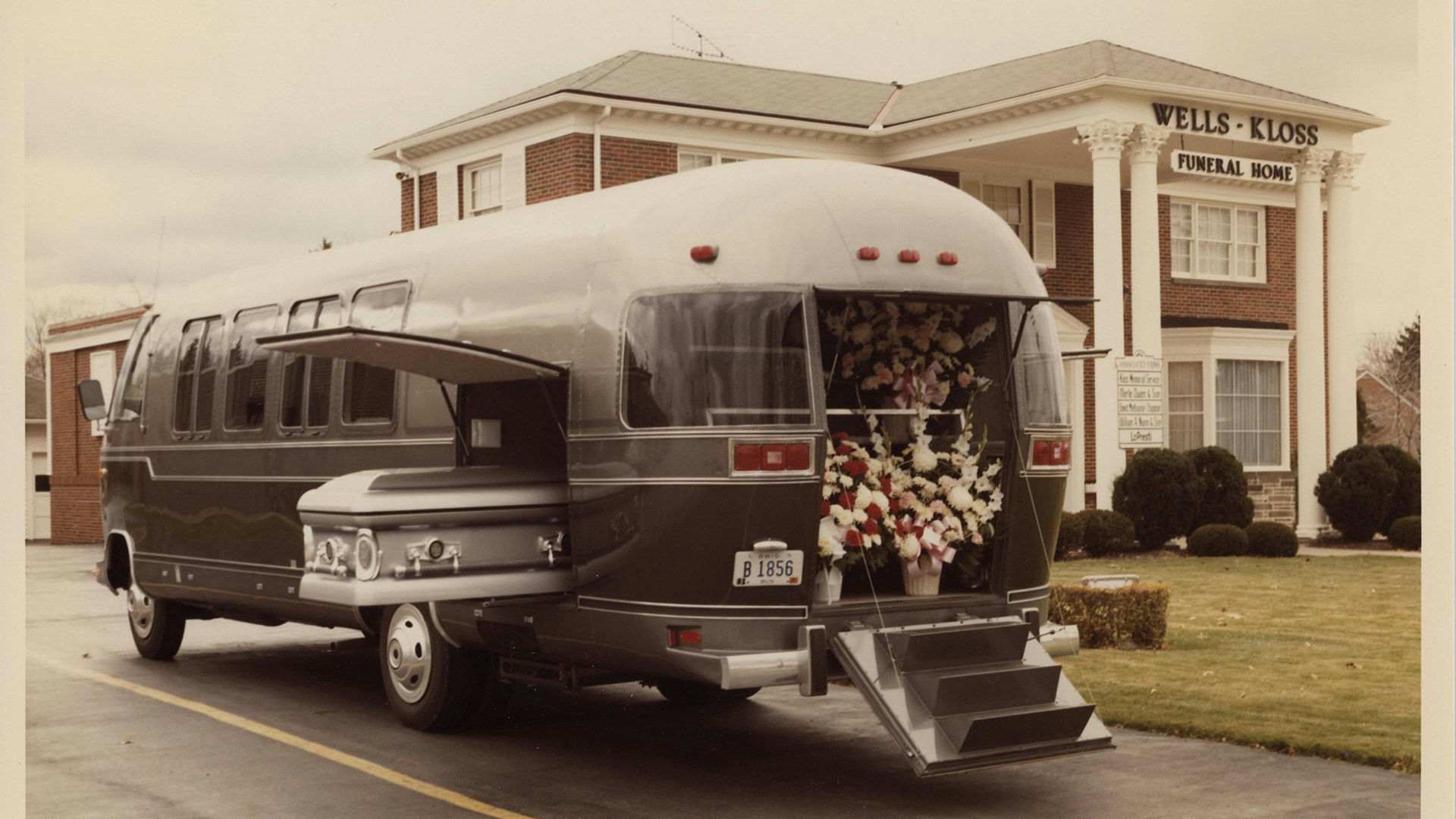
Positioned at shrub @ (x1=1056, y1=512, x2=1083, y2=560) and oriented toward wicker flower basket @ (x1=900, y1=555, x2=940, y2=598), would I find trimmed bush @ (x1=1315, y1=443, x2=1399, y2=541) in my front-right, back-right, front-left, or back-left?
back-left

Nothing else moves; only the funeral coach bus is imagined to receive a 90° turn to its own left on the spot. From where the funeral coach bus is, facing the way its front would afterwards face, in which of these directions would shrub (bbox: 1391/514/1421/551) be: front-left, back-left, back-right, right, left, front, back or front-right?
back

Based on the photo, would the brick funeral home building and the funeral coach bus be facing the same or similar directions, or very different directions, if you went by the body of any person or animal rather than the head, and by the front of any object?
very different directions

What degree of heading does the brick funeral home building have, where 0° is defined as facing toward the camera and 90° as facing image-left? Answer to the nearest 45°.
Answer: approximately 315°

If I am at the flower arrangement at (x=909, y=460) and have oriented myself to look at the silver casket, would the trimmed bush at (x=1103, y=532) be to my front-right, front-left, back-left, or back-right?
back-right

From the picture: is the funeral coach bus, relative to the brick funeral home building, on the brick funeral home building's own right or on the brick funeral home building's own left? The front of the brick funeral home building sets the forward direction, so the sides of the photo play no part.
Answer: on the brick funeral home building's own right

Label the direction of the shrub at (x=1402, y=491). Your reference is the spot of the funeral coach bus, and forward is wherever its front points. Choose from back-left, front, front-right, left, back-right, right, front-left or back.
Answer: right

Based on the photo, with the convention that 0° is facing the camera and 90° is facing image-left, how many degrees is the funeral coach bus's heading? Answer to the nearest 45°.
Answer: approximately 135°

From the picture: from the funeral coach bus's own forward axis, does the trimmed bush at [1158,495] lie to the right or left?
on its right
